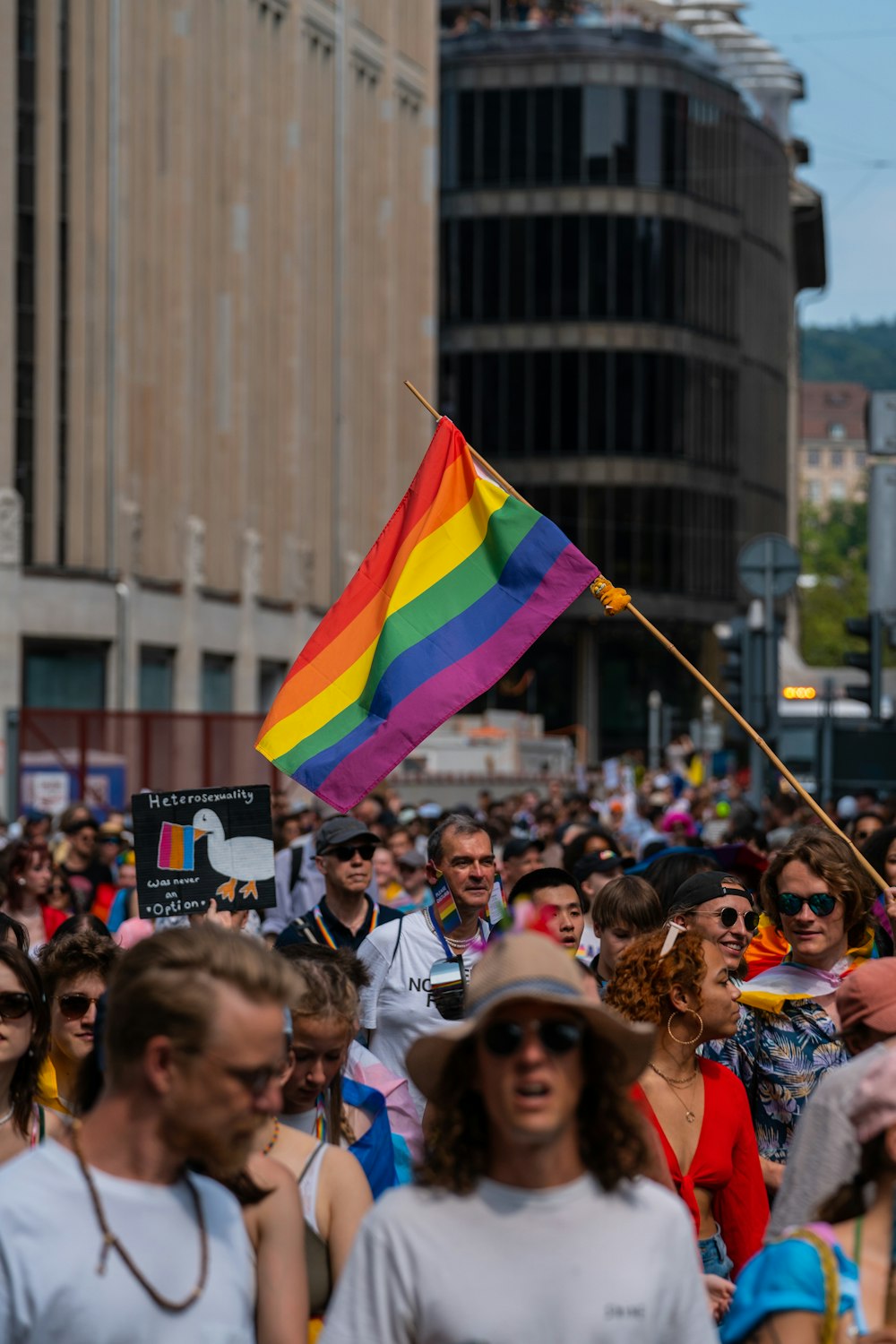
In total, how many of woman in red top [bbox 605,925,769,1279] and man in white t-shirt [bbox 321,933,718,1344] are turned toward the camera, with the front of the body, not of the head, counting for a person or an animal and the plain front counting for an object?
2

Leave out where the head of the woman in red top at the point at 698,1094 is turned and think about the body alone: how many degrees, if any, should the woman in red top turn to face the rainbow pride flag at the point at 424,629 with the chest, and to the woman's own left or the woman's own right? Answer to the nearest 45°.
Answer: approximately 180°

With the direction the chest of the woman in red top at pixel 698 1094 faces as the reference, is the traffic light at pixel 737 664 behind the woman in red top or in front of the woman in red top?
behind

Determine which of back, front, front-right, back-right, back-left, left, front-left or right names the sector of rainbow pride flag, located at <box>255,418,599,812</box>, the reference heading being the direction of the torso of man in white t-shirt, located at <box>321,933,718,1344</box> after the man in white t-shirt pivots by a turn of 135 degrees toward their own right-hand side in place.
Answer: front-right

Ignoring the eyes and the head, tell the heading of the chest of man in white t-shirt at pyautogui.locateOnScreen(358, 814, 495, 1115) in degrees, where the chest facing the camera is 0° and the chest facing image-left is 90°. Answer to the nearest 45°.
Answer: approximately 315°
